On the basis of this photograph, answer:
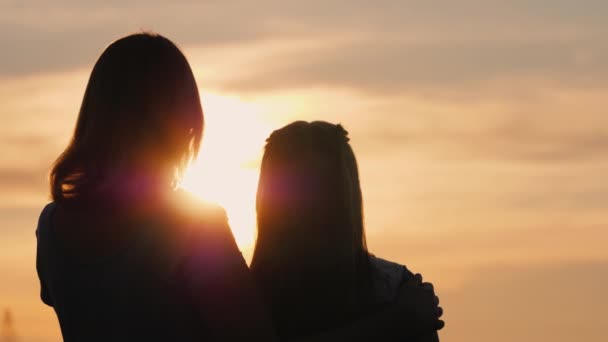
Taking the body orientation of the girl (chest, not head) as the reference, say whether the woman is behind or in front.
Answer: behind

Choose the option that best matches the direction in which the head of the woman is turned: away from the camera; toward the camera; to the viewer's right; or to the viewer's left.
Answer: away from the camera

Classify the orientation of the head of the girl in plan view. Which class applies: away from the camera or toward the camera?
away from the camera

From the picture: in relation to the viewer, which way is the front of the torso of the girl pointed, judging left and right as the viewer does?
facing away from the viewer
